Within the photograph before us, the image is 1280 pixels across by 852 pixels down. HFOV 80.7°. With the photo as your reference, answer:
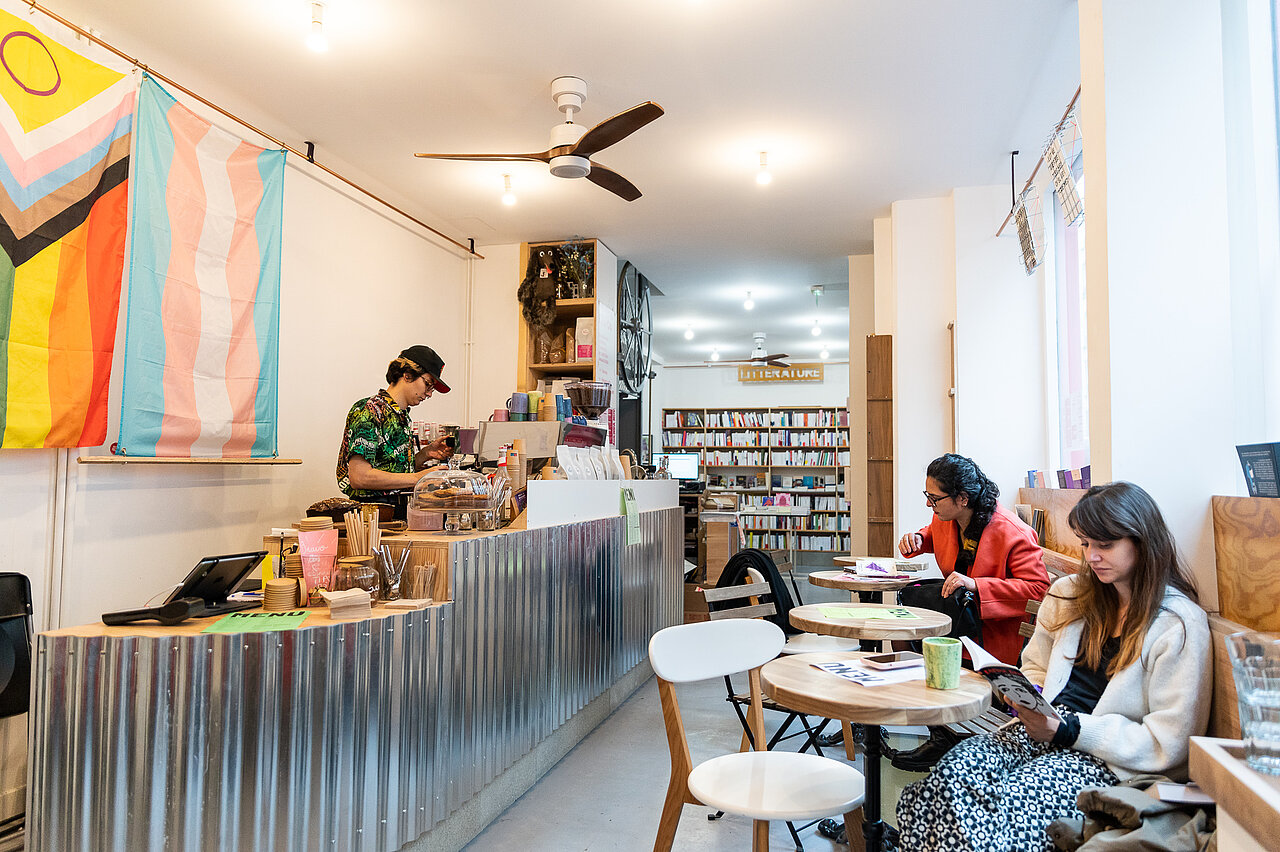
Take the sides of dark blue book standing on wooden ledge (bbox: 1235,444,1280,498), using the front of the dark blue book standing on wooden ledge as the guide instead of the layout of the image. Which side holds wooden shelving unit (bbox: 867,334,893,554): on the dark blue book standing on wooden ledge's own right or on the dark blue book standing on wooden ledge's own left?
on the dark blue book standing on wooden ledge's own right

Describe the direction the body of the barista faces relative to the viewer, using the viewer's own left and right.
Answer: facing to the right of the viewer

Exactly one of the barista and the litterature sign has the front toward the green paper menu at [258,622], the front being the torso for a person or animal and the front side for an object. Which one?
the litterature sign

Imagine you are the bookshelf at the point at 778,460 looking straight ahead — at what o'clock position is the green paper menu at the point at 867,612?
The green paper menu is roughly at 12 o'clock from the bookshelf.

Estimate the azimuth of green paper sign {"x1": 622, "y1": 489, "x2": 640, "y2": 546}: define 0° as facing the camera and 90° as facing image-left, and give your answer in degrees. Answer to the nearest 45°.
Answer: approximately 315°

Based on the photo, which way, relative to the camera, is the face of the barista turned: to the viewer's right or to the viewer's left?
to the viewer's right

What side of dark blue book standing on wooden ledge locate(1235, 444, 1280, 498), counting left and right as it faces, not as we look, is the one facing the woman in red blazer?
right

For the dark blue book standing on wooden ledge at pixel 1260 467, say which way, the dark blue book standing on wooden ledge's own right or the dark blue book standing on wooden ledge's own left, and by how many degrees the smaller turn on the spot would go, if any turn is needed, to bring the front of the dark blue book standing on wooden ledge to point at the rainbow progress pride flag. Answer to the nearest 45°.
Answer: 0° — it already faces it
